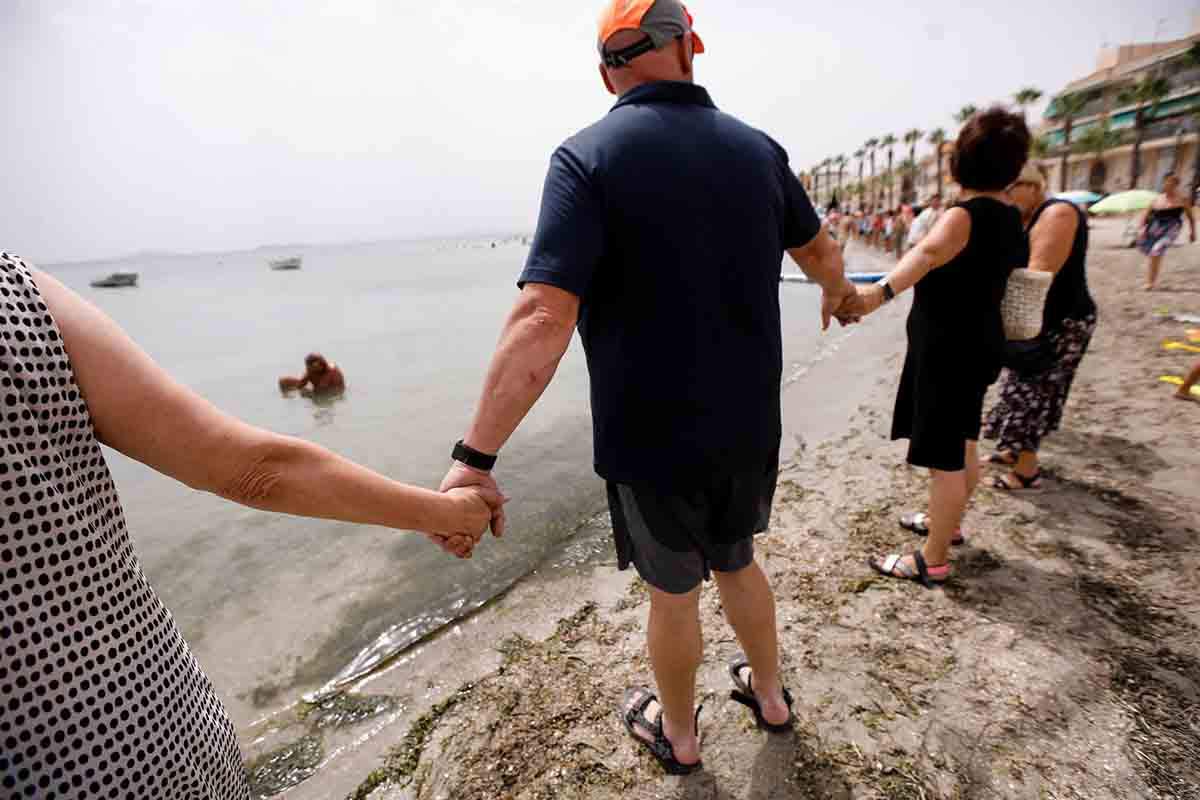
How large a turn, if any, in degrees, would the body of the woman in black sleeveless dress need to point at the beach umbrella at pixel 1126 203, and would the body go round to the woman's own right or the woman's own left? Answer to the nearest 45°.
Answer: approximately 45° to the woman's own right

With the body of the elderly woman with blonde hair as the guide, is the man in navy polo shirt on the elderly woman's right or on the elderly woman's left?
on the elderly woman's left

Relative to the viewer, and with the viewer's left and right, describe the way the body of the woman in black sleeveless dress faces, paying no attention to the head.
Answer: facing away from the viewer and to the left of the viewer

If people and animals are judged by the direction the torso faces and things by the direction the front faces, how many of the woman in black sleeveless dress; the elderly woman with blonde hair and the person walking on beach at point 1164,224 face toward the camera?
1

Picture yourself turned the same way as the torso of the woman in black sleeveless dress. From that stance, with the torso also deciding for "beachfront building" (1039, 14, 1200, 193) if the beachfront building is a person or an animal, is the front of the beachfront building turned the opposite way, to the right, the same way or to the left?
to the left

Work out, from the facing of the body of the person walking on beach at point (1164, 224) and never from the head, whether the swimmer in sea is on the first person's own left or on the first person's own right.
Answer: on the first person's own right

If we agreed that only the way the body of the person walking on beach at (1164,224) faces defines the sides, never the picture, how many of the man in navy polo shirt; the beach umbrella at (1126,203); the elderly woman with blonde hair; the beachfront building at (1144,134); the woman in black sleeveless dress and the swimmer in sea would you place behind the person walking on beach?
2

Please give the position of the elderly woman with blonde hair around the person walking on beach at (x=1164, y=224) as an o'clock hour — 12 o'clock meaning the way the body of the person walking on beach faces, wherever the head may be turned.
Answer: The elderly woman with blonde hair is roughly at 12 o'clock from the person walking on beach.

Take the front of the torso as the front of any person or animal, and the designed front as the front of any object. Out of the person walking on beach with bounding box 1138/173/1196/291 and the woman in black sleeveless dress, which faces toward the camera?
the person walking on beach

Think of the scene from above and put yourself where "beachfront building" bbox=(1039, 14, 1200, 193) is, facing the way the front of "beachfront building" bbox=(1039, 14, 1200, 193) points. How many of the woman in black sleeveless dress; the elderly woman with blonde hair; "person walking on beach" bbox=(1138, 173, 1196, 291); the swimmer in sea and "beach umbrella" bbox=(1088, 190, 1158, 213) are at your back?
0

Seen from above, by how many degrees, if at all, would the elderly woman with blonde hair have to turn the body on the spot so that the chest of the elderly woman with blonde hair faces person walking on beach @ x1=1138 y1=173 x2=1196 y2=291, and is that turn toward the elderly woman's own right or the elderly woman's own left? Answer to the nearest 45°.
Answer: approximately 90° to the elderly woman's own right

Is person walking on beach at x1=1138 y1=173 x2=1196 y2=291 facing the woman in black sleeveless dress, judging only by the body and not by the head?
yes

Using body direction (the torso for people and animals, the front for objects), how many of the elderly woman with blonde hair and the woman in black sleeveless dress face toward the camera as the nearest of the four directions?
0

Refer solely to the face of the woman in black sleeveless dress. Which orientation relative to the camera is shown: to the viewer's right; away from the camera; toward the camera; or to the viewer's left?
away from the camera

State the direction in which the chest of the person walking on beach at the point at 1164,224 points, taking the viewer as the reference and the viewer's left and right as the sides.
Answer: facing the viewer

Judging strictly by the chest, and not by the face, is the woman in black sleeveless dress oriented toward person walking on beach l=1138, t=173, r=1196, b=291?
no

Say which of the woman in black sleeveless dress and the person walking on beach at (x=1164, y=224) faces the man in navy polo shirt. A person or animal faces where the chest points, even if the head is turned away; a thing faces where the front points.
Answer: the person walking on beach

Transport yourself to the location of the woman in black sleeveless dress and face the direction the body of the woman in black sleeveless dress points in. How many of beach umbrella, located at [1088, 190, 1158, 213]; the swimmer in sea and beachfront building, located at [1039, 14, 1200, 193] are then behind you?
0
